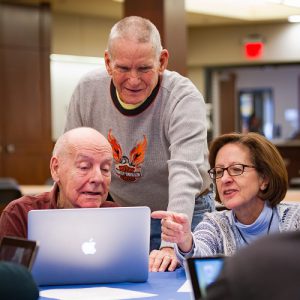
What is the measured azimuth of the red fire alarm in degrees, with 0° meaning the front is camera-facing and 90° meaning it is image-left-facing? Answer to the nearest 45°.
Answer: approximately 0°

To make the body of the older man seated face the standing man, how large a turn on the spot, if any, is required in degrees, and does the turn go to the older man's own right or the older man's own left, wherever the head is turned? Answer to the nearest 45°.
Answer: approximately 90° to the older man's own left

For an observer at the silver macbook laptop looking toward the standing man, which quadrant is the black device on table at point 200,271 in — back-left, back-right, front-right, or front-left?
back-right

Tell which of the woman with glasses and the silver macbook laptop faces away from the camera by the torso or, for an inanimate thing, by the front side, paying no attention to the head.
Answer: the silver macbook laptop

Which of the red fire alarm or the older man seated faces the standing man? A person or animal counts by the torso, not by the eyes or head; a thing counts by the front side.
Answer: the red fire alarm

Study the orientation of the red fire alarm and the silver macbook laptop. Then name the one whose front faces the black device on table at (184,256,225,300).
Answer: the red fire alarm

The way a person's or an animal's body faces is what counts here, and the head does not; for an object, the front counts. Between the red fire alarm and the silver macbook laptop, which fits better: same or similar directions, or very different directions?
very different directions

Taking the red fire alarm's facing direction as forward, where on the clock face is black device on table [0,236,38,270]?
The black device on table is roughly at 12 o'clock from the red fire alarm.

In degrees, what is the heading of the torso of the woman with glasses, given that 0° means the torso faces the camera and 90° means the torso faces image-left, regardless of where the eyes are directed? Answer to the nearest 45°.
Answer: approximately 45°

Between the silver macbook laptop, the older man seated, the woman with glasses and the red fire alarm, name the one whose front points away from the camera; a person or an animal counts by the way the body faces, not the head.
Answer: the silver macbook laptop

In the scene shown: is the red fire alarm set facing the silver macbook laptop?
yes
